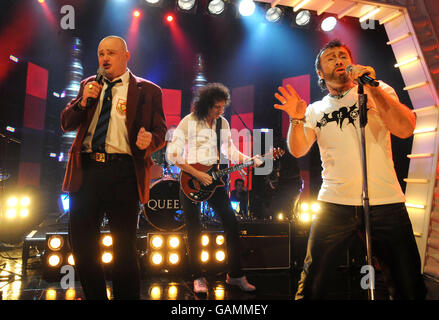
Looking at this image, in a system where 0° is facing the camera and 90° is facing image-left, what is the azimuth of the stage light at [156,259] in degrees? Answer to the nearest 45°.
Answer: approximately 0°

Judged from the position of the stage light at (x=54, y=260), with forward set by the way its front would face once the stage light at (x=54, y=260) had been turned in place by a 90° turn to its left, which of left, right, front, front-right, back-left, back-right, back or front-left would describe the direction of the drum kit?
front

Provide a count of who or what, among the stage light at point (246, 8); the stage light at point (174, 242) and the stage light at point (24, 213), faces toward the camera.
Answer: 3

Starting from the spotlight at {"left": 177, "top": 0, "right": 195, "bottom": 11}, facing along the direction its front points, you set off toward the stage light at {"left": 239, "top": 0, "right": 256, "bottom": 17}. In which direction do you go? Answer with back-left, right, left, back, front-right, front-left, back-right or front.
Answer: left

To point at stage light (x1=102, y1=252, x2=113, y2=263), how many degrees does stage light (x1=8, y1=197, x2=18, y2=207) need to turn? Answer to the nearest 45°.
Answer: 0° — it already faces it

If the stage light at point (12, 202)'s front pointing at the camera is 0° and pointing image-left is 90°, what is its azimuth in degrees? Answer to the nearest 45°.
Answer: approximately 0°
